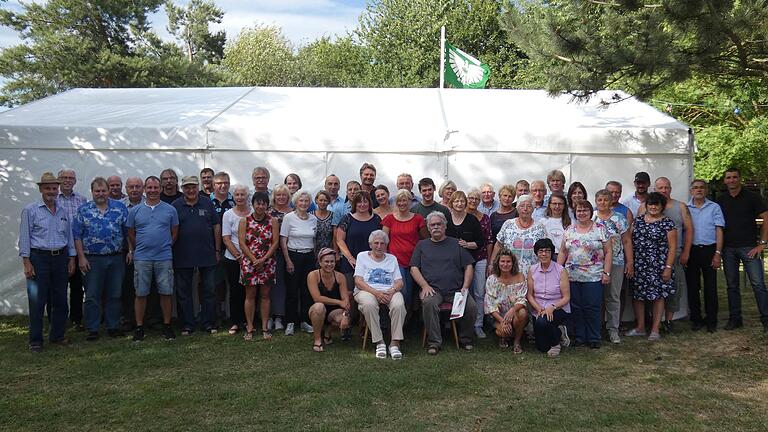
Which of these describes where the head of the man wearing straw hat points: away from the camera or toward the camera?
toward the camera

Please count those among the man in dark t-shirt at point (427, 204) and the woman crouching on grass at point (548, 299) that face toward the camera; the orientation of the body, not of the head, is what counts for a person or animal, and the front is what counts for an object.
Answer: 2

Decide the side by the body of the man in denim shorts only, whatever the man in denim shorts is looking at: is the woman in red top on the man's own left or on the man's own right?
on the man's own left

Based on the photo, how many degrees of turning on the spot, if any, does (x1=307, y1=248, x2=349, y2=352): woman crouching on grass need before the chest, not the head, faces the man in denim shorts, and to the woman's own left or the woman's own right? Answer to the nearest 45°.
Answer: approximately 90° to the woman's own right

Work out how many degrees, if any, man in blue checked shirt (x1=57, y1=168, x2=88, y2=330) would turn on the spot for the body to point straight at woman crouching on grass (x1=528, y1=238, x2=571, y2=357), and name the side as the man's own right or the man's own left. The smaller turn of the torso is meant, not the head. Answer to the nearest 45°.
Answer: approximately 45° to the man's own left

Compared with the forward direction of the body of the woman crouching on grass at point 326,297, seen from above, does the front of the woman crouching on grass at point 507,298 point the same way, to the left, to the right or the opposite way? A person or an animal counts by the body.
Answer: the same way

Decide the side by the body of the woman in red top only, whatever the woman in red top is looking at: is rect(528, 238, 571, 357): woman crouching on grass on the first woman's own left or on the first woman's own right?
on the first woman's own left

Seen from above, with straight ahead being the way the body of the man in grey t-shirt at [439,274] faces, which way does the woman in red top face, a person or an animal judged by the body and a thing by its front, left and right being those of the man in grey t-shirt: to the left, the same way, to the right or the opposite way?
the same way

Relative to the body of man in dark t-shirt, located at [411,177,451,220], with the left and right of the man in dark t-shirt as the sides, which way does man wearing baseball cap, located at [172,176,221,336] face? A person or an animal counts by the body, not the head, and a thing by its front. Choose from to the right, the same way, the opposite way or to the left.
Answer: the same way

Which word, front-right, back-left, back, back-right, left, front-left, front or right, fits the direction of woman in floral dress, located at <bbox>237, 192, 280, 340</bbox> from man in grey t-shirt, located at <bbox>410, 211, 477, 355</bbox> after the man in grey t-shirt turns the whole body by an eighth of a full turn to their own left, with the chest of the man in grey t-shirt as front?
back-right

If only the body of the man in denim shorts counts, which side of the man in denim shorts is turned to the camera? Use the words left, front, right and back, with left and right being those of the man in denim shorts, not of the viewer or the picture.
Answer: front

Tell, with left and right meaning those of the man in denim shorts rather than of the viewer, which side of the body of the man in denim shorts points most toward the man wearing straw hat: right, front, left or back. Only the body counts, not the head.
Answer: right

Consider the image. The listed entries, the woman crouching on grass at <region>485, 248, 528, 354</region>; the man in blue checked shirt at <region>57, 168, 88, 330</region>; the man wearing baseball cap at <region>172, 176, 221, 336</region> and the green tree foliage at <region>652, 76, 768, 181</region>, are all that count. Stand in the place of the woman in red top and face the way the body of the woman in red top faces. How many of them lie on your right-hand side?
2

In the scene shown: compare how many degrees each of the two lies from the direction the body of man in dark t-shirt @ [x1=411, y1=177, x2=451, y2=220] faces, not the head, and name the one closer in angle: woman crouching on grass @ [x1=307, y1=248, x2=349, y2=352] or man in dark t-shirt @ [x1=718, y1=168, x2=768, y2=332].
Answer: the woman crouching on grass

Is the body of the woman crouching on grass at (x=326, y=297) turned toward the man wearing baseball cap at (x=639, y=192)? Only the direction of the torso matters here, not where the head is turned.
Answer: no

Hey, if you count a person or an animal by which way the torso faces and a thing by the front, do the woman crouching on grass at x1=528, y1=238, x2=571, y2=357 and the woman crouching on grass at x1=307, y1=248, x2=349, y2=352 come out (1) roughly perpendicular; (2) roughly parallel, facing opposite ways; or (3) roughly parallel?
roughly parallel

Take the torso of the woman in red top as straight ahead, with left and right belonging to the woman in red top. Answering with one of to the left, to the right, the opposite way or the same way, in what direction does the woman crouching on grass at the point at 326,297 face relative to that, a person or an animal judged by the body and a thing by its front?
the same way

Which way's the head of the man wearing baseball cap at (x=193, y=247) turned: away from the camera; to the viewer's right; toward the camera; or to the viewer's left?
toward the camera

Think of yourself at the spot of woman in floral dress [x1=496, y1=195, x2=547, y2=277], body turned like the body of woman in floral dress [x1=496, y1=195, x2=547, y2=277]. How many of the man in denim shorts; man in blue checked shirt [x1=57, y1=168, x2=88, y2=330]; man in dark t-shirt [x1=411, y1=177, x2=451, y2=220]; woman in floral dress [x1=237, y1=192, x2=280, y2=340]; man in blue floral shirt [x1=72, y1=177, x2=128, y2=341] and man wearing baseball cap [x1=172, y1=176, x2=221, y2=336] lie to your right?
6

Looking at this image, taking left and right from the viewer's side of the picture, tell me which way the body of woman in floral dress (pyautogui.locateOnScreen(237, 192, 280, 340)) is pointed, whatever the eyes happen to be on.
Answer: facing the viewer

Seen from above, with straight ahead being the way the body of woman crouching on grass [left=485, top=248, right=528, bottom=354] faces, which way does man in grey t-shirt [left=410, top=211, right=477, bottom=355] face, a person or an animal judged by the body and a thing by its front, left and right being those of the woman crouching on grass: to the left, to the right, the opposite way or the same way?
the same way
